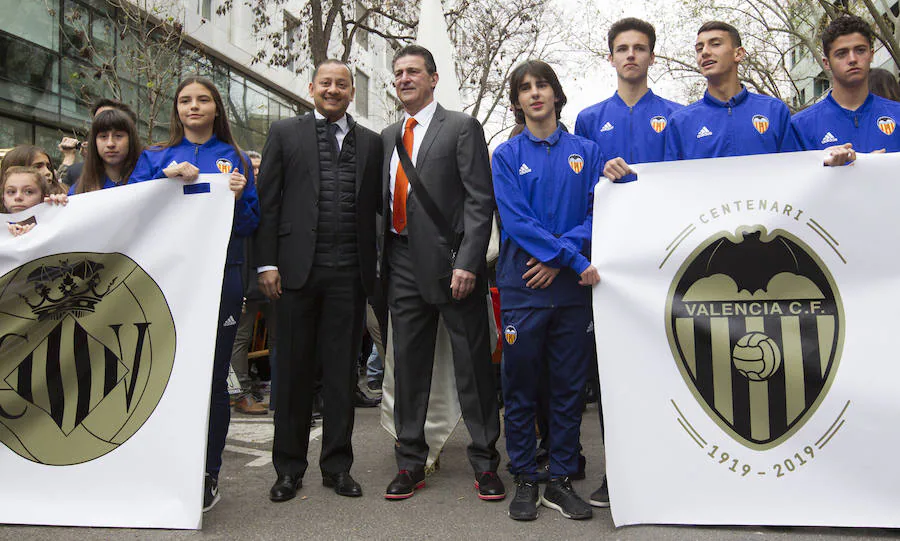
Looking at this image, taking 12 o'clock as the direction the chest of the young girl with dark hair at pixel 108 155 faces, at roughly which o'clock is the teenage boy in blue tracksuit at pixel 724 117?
The teenage boy in blue tracksuit is roughly at 10 o'clock from the young girl with dark hair.

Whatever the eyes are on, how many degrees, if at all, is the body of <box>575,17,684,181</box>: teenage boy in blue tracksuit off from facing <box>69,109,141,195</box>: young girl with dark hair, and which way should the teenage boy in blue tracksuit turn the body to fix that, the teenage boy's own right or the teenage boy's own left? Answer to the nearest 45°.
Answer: approximately 90° to the teenage boy's own right

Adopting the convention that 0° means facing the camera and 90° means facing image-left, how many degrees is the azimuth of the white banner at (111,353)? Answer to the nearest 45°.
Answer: approximately 0°

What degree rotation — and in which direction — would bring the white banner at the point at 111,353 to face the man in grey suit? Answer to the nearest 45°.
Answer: approximately 90° to its left

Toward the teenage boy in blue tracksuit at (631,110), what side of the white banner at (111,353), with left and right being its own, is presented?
left

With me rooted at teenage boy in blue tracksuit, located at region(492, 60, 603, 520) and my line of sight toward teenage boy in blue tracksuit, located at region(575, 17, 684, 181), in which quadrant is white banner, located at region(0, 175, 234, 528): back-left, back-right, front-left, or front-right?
back-left
